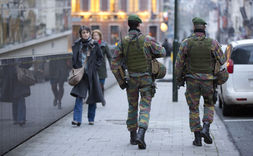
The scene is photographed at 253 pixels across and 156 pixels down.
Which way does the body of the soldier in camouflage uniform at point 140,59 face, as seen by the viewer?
away from the camera

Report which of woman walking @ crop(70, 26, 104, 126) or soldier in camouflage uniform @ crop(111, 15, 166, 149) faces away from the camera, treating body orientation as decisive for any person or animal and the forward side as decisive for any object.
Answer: the soldier in camouflage uniform

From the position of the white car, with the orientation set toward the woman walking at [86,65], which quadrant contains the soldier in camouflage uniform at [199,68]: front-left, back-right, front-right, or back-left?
front-left

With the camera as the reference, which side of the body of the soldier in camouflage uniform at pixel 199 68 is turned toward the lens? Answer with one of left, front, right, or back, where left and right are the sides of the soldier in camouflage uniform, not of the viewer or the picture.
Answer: back

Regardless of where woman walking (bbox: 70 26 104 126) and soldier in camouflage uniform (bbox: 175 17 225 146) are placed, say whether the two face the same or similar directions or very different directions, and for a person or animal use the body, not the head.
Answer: very different directions

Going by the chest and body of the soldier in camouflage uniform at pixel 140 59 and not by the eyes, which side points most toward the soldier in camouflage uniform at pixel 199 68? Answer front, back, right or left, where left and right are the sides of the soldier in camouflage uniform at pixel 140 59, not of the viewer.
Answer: right

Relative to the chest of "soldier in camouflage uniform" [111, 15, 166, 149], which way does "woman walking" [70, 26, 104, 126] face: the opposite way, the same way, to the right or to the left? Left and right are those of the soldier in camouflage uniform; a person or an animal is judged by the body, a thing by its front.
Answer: the opposite way

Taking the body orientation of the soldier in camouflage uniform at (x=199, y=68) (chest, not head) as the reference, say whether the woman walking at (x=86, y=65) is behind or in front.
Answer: in front

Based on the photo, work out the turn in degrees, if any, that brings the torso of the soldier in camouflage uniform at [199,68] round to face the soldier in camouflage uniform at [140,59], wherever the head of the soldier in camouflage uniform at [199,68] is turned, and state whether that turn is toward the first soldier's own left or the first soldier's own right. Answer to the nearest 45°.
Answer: approximately 90° to the first soldier's own left

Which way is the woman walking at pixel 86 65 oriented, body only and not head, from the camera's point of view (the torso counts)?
toward the camera

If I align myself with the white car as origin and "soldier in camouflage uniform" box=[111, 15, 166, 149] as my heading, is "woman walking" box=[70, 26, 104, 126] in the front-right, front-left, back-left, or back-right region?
front-right
